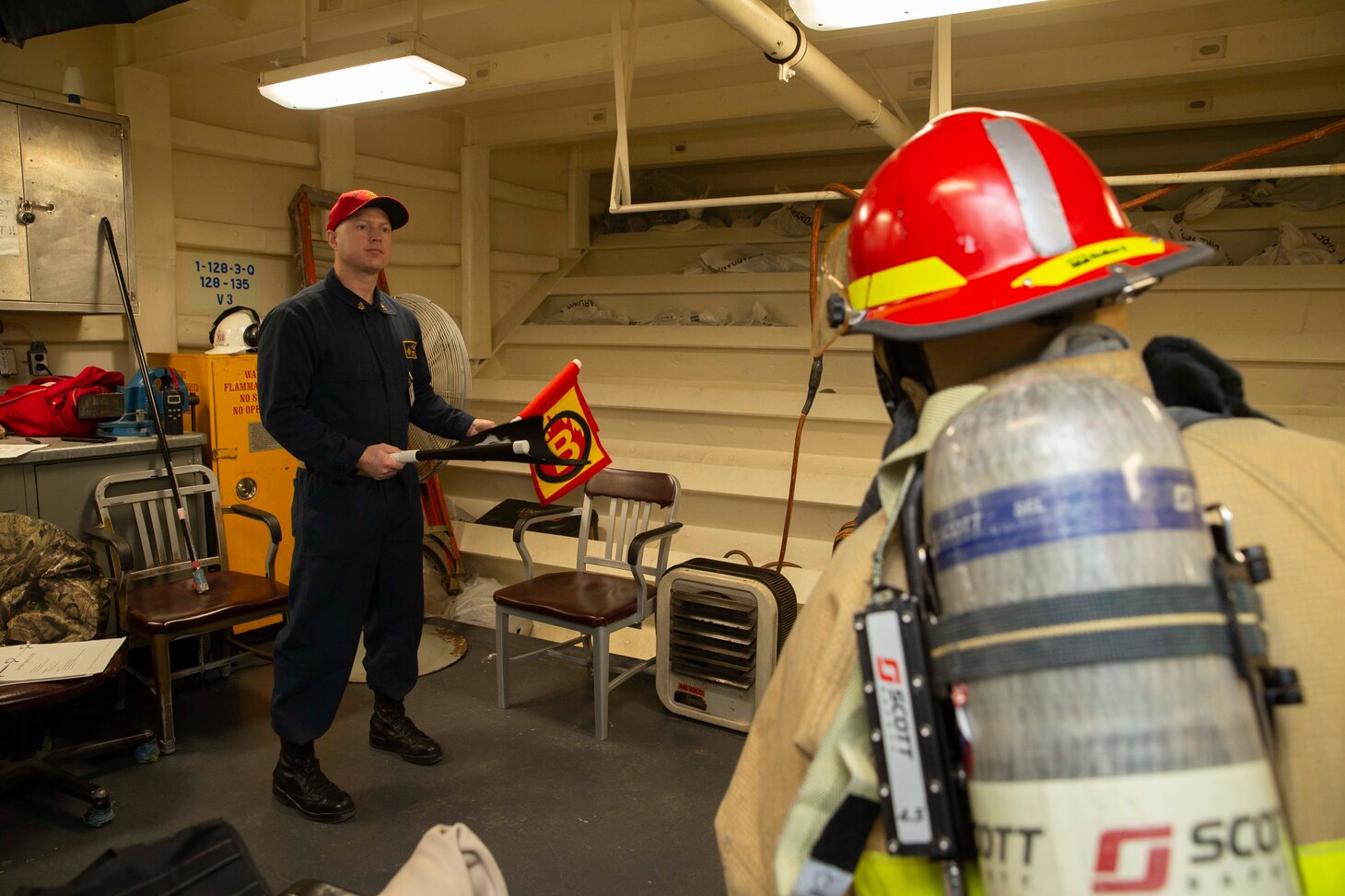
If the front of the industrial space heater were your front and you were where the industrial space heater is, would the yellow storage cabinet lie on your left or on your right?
on your right

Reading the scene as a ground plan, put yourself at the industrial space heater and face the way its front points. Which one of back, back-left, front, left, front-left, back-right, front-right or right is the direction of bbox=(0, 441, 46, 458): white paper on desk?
front-right

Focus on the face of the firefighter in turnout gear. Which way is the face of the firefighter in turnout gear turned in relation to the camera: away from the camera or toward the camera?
away from the camera

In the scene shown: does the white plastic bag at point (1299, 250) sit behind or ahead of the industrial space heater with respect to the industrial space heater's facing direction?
behind

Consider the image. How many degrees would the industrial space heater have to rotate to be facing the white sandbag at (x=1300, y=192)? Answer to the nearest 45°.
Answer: approximately 180°

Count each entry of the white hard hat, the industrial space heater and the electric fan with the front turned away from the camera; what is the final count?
0

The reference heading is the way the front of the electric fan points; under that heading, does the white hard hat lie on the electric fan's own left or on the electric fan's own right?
on the electric fan's own right

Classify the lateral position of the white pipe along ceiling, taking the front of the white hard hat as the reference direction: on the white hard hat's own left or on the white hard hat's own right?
on the white hard hat's own left

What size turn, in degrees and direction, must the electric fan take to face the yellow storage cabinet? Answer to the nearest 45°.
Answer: approximately 90° to its right

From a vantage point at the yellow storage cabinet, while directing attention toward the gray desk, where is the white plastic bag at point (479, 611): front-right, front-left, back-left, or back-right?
back-left

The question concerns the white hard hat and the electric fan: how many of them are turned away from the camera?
0
